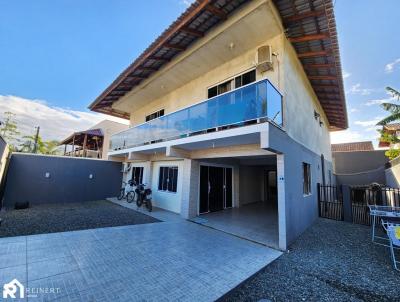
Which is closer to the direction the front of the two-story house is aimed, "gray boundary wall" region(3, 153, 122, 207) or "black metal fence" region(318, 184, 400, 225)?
the gray boundary wall

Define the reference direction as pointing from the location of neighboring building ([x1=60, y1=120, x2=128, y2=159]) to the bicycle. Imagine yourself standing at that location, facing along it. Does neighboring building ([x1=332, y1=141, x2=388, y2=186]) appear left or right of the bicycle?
left

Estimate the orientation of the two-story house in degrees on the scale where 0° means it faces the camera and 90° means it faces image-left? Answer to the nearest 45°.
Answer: approximately 45°

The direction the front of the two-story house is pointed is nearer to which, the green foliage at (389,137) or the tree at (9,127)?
the tree

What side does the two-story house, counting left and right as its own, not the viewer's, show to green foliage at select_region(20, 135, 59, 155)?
right

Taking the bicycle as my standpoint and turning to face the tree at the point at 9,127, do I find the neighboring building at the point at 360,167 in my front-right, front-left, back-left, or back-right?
back-right
